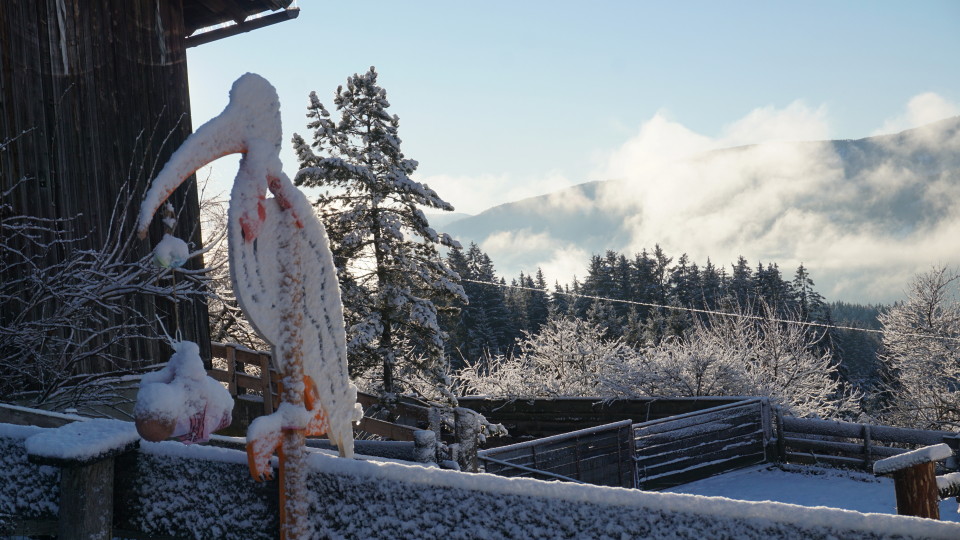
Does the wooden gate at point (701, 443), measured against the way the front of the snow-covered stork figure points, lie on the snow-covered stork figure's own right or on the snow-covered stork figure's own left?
on the snow-covered stork figure's own right

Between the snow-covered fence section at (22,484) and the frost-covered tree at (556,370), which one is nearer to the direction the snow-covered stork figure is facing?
the snow-covered fence section

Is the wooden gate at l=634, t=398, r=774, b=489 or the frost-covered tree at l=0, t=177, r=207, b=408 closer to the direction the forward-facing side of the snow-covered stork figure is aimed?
the frost-covered tree

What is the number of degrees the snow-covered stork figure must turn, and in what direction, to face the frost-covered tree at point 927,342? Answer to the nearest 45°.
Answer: approximately 135° to its right

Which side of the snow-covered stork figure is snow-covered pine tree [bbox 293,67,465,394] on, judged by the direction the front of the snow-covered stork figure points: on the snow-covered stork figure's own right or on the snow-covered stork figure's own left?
on the snow-covered stork figure's own right

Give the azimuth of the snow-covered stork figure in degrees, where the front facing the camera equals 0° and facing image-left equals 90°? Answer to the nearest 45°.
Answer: approximately 90°

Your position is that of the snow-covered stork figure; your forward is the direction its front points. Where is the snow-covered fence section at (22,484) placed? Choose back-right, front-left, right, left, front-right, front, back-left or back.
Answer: front-right

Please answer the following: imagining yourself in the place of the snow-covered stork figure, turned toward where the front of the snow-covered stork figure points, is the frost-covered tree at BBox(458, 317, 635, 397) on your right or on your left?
on your right
